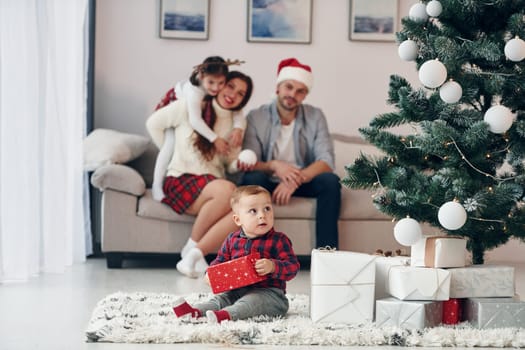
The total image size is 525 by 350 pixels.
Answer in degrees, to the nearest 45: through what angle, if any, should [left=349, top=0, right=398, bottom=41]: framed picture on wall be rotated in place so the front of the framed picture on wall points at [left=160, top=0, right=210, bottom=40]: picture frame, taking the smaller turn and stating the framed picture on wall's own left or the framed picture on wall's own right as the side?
approximately 90° to the framed picture on wall's own right

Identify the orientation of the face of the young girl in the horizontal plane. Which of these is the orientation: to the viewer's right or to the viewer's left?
to the viewer's right

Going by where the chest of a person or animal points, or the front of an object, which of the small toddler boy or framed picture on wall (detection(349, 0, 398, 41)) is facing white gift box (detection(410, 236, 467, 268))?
the framed picture on wall

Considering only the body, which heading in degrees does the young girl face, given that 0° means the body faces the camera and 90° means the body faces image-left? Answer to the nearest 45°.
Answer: approximately 315°

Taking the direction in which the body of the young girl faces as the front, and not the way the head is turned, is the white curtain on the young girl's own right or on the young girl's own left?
on the young girl's own right
